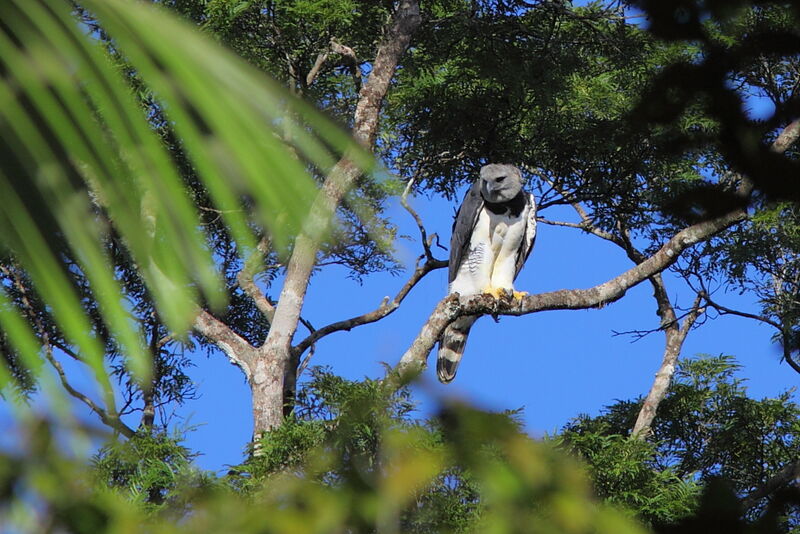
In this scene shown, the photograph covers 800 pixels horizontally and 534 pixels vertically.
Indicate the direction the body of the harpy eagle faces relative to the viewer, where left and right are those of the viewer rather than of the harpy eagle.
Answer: facing the viewer and to the right of the viewer
